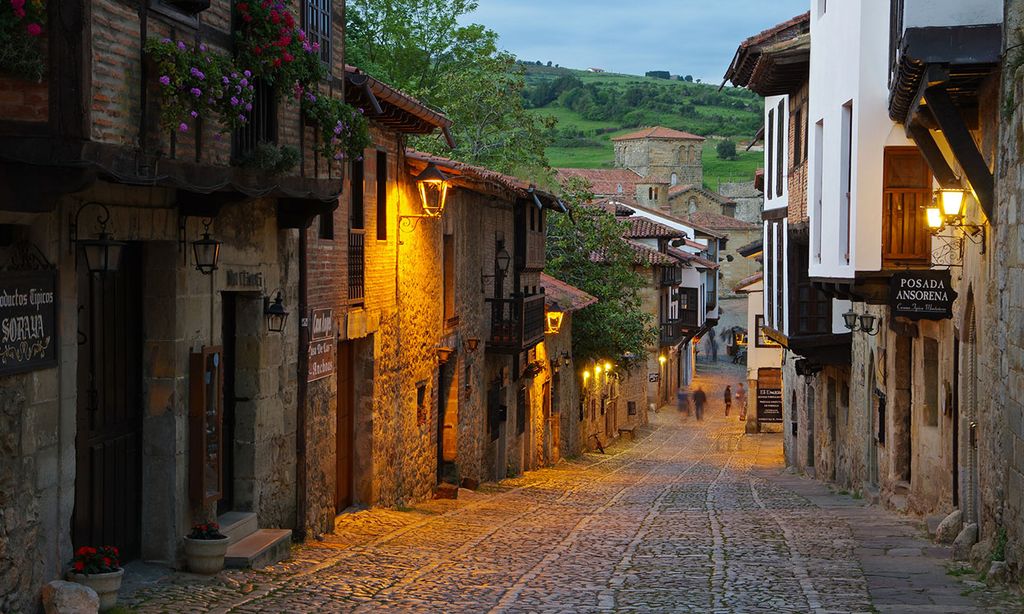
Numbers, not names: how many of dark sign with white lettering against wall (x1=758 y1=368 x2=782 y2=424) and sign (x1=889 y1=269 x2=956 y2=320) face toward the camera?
2

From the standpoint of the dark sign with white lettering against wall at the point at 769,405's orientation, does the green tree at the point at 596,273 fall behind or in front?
in front

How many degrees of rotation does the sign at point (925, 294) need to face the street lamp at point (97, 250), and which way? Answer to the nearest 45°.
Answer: approximately 45° to its right

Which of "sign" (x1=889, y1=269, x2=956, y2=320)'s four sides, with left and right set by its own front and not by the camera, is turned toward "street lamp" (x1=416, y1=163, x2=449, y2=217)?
right

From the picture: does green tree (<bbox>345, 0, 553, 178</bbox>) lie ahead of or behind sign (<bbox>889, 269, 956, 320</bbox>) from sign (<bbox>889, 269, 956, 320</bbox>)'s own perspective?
behind

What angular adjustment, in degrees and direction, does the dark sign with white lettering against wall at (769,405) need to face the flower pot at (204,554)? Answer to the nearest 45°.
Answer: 0° — it already faces it

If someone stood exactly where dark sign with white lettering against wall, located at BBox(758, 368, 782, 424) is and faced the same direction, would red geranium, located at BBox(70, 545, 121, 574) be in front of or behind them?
in front

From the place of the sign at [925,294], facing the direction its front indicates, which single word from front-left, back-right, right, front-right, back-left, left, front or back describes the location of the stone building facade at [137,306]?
front-right

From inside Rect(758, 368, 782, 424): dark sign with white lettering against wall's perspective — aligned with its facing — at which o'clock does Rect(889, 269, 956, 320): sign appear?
The sign is roughly at 12 o'clock from the dark sign with white lettering against wall.

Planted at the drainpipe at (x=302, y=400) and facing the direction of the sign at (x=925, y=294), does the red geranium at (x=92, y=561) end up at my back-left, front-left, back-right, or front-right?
back-right

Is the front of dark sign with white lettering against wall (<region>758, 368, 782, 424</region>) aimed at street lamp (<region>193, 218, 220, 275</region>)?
yes

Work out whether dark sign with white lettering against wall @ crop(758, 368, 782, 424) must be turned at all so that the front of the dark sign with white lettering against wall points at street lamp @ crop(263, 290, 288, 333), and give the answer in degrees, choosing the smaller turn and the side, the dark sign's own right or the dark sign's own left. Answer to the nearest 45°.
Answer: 0° — it already faces it
